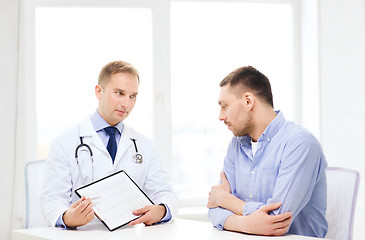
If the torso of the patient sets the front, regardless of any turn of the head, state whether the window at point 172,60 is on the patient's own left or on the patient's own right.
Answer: on the patient's own right

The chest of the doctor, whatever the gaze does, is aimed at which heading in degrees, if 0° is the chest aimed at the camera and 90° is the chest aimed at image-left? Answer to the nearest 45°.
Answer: approximately 0°

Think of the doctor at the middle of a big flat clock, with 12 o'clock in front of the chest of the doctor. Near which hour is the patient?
The patient is roughly at 10 o'clock from the doctor.

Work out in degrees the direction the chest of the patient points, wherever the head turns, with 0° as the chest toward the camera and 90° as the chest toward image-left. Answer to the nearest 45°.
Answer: approximately 45°

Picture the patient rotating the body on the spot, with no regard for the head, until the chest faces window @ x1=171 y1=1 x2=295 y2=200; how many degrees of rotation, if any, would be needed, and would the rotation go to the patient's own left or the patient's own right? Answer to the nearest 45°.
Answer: approximately 135° to the patient's own right

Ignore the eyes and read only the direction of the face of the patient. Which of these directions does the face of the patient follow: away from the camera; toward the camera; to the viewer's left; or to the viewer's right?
to the viewer's left

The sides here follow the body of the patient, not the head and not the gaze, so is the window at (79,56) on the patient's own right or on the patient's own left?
on the patient's own right

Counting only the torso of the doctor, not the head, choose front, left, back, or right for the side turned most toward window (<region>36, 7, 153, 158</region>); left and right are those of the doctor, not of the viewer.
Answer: back
